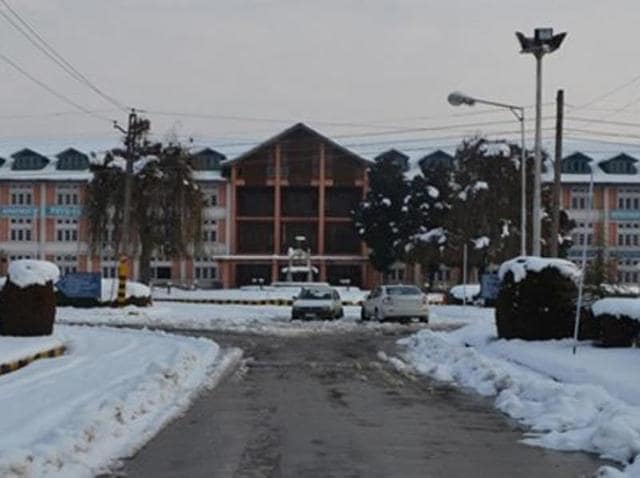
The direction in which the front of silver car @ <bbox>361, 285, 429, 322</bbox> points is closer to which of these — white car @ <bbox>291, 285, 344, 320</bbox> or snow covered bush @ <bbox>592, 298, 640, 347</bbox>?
the white car

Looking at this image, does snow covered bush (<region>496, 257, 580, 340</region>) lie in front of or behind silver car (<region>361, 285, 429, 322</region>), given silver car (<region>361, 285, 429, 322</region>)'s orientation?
behind

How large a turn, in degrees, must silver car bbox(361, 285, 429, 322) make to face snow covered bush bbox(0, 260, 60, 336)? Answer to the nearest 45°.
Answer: approximately 90° to its left

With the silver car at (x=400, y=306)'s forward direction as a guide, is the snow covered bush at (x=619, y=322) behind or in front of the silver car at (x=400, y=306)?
behind

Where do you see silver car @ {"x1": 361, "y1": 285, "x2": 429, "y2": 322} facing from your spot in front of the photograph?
facing away from the viewer and to the left of the viewer
